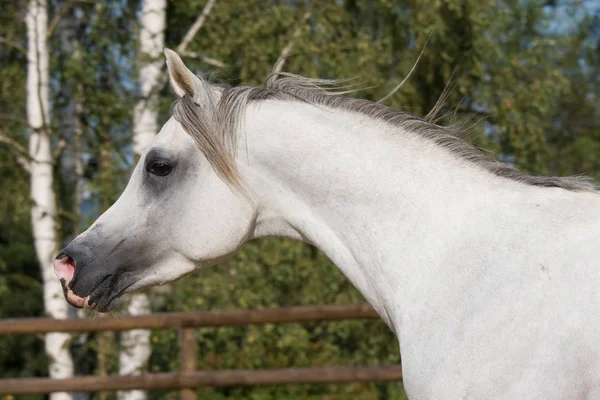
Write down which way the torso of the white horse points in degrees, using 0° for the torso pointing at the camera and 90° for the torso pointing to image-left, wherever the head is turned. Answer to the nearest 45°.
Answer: approximately 90°

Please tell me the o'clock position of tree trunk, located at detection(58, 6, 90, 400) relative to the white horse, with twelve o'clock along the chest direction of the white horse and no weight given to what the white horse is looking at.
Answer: The tree trunk is roughly at 2 o'clock from the white horse.

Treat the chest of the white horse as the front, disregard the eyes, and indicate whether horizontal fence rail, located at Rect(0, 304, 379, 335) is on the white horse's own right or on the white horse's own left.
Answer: on the white horse's own right

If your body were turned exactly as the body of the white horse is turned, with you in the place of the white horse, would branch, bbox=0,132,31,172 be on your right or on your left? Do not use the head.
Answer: on your right

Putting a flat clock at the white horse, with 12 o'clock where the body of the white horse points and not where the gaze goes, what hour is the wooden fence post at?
The wooden fence post is roughly at 2 o'clock from the white horse.

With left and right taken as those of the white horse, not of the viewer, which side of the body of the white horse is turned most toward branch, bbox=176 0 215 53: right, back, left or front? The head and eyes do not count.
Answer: right

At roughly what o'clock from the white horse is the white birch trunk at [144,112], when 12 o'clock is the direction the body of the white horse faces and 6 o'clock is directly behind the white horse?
The white birch trunk is roughly at 2 o'clock from the white horse.
